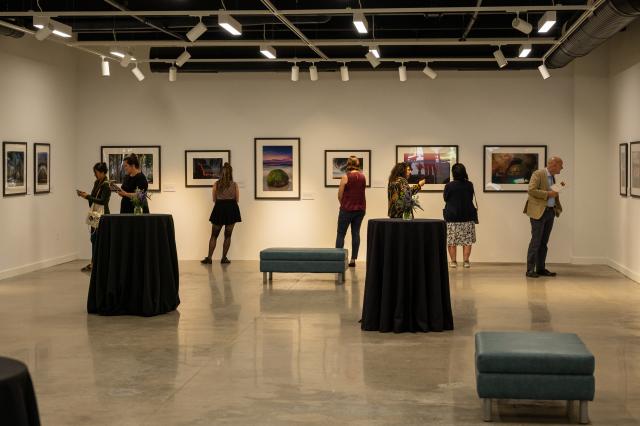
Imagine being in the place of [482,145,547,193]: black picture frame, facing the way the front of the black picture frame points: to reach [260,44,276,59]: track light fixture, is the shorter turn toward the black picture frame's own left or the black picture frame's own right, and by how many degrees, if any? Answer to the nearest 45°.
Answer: approximately 45° to the black picture frame's own right

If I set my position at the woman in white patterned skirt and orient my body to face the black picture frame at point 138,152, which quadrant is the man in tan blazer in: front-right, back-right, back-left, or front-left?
back-left

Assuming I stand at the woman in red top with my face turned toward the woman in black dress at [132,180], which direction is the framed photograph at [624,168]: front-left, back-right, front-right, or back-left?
back-left

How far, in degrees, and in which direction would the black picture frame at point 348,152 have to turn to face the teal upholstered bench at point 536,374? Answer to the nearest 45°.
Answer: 0° — it already faces it

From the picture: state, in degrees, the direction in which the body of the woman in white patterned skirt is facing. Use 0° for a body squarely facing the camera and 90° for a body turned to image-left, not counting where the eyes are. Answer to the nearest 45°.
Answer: approximately 180°

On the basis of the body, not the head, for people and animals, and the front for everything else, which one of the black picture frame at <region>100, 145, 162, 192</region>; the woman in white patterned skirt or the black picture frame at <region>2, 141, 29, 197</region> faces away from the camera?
the woman in white patterned skirt

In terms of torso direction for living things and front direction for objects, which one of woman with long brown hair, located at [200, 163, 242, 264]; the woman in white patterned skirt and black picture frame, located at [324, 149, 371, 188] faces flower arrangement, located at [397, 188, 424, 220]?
the black picture frame

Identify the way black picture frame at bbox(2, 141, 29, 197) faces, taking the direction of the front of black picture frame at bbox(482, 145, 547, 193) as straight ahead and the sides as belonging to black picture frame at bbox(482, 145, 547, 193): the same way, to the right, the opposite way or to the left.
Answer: to the left

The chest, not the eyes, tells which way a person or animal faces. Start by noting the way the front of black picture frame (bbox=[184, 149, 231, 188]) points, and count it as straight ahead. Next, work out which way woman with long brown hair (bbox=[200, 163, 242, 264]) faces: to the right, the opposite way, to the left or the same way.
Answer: the opposite way

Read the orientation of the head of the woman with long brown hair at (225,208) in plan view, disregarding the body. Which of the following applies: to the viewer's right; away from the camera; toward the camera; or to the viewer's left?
away from the camera

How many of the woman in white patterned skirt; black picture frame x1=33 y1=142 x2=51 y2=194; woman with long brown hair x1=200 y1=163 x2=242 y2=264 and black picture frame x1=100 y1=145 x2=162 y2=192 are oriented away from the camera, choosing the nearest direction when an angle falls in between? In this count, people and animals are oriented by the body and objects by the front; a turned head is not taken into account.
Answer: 2

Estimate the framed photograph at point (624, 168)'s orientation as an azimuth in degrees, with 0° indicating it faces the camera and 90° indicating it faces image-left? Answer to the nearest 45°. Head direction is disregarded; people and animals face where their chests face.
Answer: approximately 90°

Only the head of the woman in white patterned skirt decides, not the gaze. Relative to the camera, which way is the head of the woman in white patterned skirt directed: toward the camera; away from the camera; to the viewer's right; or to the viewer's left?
away from the camera

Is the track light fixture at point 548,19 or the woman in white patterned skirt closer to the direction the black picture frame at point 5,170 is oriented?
the track light fixture

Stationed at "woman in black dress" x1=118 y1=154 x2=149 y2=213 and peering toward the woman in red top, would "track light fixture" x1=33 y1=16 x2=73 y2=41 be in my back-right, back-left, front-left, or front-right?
back-right

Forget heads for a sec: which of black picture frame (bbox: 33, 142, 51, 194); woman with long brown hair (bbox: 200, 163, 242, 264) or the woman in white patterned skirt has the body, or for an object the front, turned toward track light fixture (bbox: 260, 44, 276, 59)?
the black picture frame

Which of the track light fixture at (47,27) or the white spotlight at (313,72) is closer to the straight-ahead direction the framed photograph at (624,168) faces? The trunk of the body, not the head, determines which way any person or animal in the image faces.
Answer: the white spotlight
